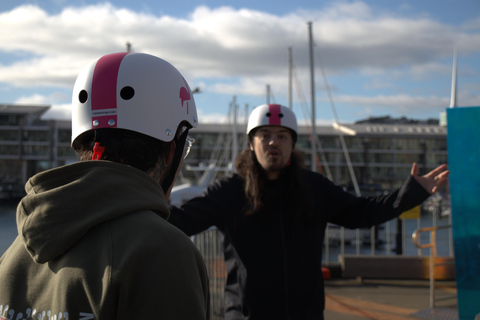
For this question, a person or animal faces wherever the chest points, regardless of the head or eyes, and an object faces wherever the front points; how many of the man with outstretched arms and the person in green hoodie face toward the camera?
1

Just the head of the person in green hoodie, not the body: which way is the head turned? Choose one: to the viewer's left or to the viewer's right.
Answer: to the viewer's right

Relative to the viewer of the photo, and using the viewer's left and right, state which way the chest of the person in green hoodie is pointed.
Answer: facing away from the viewer and to the right of the viewer

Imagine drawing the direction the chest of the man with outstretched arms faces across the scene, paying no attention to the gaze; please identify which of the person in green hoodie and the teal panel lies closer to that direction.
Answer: the person in green hoodie

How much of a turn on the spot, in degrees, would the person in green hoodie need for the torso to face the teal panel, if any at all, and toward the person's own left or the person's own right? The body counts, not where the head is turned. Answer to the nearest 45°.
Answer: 0° — they already face it

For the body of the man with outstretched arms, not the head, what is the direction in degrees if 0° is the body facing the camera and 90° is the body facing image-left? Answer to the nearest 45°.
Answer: approximately 0°
